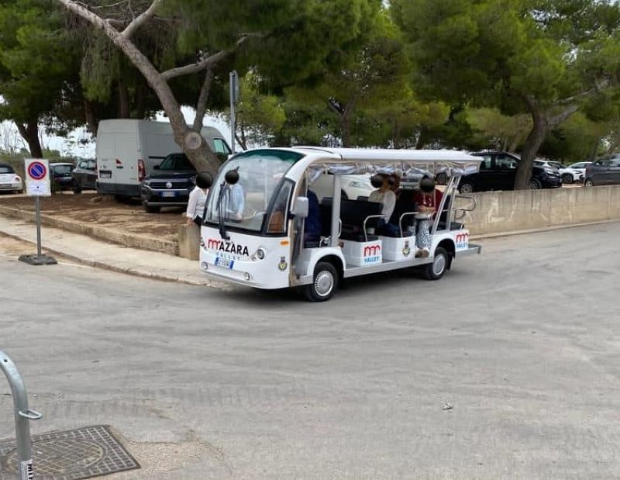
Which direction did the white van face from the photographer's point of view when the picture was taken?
facing away from the viewer and to the right of the viewer

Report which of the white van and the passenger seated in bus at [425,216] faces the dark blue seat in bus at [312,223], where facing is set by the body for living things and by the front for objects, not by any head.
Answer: the passenger seated in bus at [425,216]

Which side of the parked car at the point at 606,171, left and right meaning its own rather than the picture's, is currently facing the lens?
left

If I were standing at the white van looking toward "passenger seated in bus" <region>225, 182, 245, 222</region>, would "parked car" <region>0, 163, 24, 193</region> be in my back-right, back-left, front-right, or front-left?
back-right

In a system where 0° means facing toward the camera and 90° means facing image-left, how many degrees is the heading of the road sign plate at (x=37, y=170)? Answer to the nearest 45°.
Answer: approximately 0°

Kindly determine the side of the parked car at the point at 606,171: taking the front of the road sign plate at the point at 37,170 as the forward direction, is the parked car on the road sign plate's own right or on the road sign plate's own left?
on the road sign plate's own left

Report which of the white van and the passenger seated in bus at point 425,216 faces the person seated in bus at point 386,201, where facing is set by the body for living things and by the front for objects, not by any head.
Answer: the passenger seated in bus

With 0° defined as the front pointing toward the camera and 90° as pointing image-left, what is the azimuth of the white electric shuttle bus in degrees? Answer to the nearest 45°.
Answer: approximately 45°
